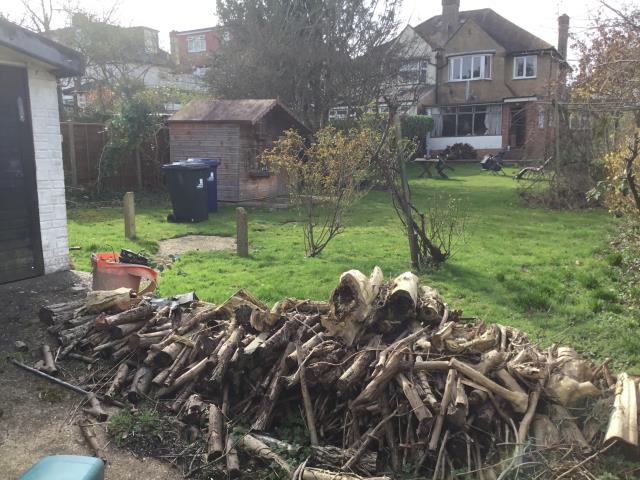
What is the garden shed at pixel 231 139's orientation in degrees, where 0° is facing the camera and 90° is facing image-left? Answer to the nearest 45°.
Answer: approximately 315°

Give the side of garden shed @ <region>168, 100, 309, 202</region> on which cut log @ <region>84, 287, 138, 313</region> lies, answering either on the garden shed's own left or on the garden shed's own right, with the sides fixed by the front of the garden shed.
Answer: on the garden shed's own right

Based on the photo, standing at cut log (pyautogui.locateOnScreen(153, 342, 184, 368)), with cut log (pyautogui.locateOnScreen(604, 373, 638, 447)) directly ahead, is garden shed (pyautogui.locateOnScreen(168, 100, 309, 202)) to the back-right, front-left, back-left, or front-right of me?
back-left

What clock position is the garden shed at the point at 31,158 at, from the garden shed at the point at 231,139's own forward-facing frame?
the garden shed at the point at 31,158 is roughly at 2 o'clock from the garden shed at the point at 231,139.

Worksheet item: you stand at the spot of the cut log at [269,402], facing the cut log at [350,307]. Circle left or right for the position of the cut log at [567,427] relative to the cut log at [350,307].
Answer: right

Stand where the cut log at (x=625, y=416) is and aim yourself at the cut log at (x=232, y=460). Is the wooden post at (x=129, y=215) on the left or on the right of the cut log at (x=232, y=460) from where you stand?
right

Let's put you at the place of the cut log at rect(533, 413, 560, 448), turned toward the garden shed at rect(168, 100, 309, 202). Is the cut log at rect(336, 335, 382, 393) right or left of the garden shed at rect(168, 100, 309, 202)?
left

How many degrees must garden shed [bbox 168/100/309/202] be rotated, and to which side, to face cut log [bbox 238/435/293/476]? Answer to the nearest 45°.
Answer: approximately 45° to its right
